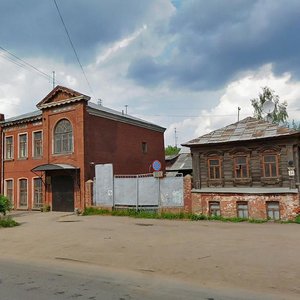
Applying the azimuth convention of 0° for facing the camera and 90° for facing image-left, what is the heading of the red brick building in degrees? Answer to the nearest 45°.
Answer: approximately 45°

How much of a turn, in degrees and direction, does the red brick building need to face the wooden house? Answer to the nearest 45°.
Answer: approximately 90° to its left

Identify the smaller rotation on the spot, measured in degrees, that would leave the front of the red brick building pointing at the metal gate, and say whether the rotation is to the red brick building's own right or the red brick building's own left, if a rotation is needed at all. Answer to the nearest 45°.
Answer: approximately 90° to the red brick building's own left
